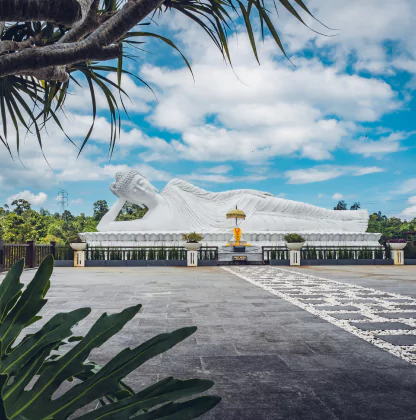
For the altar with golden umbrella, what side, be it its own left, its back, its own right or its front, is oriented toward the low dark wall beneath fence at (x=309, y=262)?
left

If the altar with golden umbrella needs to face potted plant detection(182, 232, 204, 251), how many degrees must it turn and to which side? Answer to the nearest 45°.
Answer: approximately 45° to its right

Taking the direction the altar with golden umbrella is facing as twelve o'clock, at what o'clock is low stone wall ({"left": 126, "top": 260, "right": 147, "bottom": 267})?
The low stone wall is roughly at 2 o'clock from the altar with golden umbrella.

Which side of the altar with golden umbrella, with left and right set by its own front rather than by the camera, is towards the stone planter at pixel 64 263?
right

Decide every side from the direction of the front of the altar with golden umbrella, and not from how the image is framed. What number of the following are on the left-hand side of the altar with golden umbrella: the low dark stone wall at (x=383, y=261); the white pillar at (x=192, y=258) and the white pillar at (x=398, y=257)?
2

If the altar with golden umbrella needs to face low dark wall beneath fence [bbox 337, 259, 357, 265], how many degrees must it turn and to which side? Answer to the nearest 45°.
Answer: approximately 90° to its left

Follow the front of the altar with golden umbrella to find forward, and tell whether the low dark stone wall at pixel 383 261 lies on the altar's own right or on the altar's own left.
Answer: on the altar's own left

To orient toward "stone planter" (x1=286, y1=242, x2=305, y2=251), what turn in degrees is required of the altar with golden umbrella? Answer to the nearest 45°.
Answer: approximately 45° to its left

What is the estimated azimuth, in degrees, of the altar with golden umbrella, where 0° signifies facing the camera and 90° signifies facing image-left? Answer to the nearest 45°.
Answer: approximately 0°

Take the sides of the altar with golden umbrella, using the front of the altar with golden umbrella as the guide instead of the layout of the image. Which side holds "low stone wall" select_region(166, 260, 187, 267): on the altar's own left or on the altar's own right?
on the altar's own right

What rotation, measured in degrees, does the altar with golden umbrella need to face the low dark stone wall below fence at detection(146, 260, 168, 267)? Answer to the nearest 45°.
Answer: approximately 45° to its right

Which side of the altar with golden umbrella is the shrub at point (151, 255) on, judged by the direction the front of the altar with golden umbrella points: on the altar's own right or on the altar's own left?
on the altar's own right

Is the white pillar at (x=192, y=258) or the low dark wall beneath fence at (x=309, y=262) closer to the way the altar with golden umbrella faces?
the white pillar
